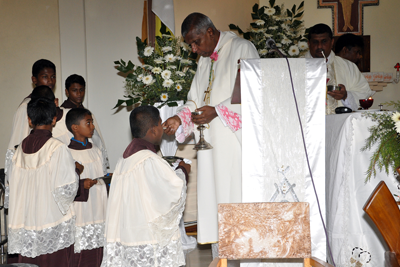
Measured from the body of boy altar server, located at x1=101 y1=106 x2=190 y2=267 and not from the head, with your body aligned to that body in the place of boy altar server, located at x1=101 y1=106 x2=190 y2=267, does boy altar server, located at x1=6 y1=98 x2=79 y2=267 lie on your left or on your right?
on your left

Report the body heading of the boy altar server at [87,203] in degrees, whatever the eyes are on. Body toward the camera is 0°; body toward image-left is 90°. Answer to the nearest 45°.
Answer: approximately 315°

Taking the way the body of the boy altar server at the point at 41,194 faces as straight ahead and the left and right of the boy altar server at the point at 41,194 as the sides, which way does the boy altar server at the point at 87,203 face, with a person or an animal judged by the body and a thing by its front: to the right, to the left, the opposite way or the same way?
to the right

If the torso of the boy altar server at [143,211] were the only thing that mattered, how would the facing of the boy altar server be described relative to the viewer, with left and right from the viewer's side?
facing away from the viewer and to the right of the viewer

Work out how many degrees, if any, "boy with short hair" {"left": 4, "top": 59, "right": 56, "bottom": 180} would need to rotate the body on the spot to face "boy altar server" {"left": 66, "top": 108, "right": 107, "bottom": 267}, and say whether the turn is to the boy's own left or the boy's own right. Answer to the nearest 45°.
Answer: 0° — they already face them

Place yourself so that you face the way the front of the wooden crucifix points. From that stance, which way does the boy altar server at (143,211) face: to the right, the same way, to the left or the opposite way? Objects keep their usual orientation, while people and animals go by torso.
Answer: the opposite way

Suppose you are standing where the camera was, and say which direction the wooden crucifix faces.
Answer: facing the viewer

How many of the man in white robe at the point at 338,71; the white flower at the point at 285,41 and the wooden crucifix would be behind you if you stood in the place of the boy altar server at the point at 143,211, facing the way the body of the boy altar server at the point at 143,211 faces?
0

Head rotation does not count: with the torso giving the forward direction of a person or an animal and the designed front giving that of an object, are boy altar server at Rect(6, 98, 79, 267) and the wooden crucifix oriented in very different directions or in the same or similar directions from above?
very different directions

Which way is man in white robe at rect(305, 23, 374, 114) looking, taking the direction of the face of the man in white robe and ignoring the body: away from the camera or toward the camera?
toward the camera

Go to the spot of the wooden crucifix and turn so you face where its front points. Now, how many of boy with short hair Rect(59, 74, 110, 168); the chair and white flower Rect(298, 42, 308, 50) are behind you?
0

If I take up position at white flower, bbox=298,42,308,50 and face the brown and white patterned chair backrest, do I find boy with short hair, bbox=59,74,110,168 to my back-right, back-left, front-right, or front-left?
front-right

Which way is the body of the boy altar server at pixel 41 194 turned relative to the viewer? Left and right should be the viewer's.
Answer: facing away from the viewer and to the right of the viewer

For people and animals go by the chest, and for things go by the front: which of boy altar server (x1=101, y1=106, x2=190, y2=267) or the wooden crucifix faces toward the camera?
the wooden crucifix

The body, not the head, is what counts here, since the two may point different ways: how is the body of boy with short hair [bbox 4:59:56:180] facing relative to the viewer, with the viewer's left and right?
facing the viewer and to the right of the viewer

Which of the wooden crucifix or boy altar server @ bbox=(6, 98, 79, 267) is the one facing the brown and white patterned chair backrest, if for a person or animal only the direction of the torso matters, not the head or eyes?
the wooden crucifix

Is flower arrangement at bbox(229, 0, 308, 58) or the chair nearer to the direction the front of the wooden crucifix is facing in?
the chair

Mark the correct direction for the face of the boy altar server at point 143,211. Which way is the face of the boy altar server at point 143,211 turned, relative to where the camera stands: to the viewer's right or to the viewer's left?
to the viewer's right

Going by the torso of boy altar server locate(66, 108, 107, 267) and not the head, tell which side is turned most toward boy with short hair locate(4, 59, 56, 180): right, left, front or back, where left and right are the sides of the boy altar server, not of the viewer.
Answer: back

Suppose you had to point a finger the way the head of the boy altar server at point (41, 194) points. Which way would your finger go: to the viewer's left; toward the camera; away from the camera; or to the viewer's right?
away from the camera

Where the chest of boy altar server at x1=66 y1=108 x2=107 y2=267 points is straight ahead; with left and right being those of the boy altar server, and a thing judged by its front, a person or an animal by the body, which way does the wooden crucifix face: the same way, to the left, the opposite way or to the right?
to the right
